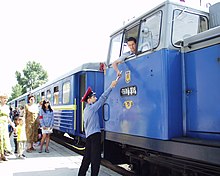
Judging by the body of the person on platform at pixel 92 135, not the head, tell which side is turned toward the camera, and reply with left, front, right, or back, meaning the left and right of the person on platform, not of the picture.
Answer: right

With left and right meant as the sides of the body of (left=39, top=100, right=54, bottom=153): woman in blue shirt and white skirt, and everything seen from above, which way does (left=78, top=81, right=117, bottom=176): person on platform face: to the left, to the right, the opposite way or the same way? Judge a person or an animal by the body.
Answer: to the left

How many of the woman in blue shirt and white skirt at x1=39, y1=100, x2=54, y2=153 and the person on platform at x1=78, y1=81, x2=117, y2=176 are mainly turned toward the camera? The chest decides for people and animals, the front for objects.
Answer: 1

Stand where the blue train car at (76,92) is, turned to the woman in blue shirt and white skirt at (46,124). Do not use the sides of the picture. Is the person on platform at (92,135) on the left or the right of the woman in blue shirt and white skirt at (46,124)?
left

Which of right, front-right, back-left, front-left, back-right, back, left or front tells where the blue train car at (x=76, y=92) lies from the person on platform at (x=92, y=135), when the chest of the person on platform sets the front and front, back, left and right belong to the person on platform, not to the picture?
left

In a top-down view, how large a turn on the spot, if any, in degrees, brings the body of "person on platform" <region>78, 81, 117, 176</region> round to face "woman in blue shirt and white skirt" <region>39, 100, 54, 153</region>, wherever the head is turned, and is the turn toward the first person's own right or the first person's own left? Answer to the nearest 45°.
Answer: approximately 90° to the first person's own left
